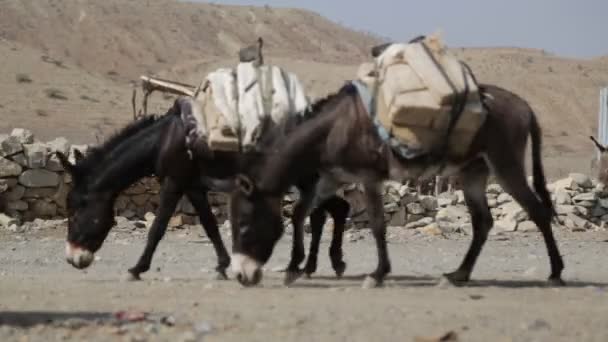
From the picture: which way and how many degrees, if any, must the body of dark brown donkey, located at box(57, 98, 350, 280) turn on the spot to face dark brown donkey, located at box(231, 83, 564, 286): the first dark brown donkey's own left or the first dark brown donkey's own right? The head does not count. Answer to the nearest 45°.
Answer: approximately 135° to the first dark brown donkey's own left

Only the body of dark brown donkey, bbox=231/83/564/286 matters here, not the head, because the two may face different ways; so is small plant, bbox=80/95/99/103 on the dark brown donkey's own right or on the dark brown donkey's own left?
on the dark brown donkey's own right

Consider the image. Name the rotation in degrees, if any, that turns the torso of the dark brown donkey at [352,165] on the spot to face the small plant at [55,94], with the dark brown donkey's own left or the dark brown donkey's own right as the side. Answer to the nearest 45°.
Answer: approximately 45° to the dark brown donkey's own right

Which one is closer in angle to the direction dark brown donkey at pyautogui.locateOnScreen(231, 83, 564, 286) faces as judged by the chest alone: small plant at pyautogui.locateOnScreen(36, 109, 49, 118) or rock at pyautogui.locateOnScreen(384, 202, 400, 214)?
the small plant

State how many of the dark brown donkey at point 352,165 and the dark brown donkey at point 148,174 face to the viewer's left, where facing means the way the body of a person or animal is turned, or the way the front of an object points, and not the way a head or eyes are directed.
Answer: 2

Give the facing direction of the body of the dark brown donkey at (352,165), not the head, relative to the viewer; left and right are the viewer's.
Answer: facing to the left of the viewer

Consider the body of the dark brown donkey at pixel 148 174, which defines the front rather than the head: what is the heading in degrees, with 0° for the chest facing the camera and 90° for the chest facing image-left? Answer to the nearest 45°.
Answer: approximately 90°
